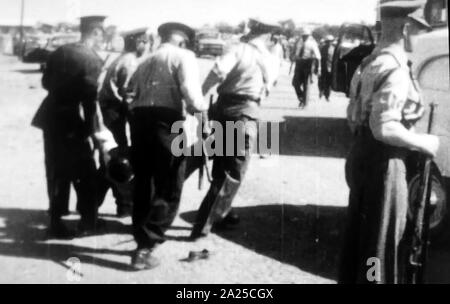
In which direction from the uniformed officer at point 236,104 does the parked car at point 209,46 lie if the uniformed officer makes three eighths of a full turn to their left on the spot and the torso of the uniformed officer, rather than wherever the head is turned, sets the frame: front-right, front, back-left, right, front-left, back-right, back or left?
right

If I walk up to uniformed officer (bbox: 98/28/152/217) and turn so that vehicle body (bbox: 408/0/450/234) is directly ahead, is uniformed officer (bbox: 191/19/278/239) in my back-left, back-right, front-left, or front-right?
front-right

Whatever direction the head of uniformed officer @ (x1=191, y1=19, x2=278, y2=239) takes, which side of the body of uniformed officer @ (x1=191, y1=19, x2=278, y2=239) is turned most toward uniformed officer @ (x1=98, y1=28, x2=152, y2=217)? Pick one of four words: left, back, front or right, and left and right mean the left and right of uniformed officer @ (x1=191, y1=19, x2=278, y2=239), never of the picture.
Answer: left

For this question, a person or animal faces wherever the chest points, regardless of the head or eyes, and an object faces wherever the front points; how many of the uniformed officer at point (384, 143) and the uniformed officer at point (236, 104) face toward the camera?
0

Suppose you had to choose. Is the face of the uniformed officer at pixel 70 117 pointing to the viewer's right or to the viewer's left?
to the viewer's right

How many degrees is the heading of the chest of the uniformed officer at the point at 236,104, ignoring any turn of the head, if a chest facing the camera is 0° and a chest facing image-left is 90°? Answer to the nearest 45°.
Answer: approximately 225°
